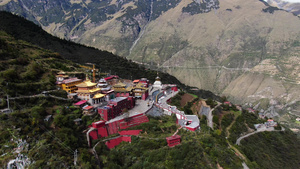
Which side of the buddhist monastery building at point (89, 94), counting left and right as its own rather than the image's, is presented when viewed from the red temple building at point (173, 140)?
front

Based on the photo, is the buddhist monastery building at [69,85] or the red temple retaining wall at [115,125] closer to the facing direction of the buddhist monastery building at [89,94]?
the red temple retaining wall

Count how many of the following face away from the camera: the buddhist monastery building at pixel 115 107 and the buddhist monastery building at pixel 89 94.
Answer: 0

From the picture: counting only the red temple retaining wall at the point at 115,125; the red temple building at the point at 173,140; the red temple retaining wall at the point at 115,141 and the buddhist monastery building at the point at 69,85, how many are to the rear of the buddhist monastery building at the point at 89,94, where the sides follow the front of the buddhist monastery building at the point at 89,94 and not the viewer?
1

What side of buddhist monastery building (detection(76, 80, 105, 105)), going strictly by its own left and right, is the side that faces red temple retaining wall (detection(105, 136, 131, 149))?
front

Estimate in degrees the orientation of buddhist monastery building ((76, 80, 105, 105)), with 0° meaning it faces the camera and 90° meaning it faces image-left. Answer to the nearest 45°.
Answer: approximately 315°

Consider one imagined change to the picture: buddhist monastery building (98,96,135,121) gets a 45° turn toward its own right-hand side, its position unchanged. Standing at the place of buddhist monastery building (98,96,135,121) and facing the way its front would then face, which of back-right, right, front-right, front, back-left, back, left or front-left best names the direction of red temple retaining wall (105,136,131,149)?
front

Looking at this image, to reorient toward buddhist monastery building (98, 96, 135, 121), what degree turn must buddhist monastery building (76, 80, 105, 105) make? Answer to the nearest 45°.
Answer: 0° — it already faces it

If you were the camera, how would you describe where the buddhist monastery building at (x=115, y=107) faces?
facing the viewer and to the right of the viewer

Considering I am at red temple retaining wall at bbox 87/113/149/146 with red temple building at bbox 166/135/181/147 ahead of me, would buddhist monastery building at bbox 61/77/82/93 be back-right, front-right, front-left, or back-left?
back-left

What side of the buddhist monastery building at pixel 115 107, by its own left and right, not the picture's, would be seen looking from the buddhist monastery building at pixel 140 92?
left

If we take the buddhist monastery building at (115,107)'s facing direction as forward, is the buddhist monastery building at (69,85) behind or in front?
behind

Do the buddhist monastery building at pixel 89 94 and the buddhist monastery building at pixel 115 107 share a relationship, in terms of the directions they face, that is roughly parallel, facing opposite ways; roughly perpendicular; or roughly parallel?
roughly parallel
